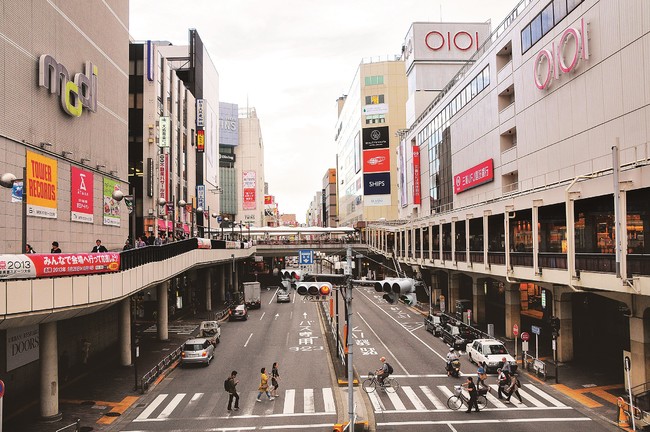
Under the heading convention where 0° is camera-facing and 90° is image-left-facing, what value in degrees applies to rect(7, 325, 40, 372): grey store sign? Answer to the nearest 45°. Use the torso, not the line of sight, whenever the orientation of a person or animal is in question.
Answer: approximately 315°

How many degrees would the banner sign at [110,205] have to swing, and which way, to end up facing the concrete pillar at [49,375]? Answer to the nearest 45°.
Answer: approximately 45° to its right

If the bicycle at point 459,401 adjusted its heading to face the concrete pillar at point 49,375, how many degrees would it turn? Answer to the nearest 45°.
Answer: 0° — it already faces it

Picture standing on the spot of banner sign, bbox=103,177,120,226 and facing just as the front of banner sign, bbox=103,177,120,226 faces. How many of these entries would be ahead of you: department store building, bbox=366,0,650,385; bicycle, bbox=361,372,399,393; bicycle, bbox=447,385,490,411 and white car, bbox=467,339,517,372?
4

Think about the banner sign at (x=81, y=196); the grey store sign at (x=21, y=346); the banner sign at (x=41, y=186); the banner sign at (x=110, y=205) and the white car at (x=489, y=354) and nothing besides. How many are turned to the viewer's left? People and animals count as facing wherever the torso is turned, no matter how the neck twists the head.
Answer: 0

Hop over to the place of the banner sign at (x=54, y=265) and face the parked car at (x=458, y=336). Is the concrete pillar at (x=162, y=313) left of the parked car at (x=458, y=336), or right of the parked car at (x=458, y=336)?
left

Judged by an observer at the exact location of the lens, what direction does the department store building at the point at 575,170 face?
facing the viewer and to the left of the viewer

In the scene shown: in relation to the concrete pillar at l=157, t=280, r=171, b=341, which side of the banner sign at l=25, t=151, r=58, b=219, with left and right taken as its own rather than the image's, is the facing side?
left

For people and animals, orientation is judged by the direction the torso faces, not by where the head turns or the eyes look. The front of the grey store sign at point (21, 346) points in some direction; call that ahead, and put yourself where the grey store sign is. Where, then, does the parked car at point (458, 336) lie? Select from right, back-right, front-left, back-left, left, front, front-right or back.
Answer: front-left

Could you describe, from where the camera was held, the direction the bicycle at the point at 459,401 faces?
facing to the left of the viewer

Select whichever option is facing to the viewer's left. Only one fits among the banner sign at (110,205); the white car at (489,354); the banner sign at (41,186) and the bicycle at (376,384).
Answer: the bicycle

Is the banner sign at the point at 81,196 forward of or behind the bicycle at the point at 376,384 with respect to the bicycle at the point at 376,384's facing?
forward

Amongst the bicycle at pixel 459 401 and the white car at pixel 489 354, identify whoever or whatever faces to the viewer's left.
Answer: the bicycle
